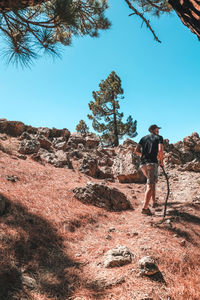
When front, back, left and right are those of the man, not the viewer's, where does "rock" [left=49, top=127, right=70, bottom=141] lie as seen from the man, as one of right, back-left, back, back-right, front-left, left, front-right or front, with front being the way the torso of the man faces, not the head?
left

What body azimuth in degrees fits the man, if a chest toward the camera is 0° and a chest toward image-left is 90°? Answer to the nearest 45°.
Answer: approximately 225°

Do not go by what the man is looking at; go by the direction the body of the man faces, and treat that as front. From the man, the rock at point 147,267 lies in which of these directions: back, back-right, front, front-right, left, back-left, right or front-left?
back-right

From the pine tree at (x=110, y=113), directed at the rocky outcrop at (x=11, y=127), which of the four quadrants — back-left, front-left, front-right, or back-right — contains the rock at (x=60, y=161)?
front-left

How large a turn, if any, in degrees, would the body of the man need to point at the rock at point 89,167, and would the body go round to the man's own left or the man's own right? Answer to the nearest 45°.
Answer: approximately 90° to the man's own left

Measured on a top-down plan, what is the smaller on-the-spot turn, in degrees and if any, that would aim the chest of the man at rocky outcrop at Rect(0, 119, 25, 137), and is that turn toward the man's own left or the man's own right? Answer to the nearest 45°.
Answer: approximately 90° to the man's own left

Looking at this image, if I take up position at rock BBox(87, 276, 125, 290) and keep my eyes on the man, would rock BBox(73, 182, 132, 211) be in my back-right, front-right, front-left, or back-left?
front-left

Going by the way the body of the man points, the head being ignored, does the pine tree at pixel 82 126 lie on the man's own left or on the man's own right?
on the man's own left
